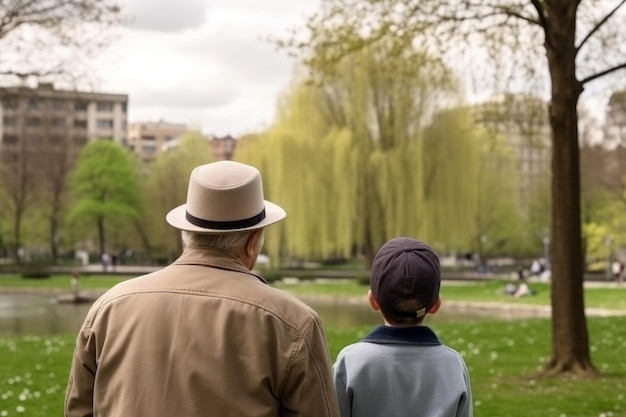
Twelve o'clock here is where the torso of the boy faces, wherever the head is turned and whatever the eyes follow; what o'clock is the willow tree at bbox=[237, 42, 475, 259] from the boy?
The willow tree is roughly at 12 o'clock from the boy.

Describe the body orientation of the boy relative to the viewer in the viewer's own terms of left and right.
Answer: facing away from the viewer

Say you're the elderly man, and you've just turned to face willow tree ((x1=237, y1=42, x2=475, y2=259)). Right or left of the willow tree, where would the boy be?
right

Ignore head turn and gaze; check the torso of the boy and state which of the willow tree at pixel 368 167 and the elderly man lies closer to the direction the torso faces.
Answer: the willow tree

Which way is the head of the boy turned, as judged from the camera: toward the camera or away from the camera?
away from the camera

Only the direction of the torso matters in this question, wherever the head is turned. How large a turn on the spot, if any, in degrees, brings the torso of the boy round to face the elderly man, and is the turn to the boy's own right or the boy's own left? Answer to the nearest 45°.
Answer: approximately 135° to the boy's own left
